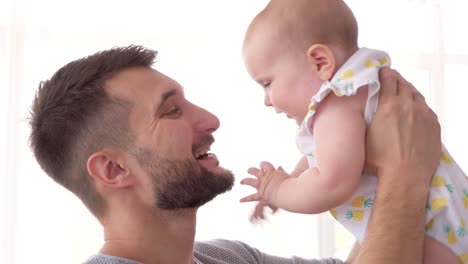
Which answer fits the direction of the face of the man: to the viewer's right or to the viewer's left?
to the viewer's right

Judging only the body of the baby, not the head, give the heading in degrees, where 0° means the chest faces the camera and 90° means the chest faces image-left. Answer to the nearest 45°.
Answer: approximately 90°

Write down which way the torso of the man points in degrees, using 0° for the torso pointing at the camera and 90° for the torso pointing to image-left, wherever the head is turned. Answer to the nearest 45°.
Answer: approximately 270°

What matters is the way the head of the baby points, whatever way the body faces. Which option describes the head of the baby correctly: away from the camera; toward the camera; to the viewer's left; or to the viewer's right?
to the viewer's left
